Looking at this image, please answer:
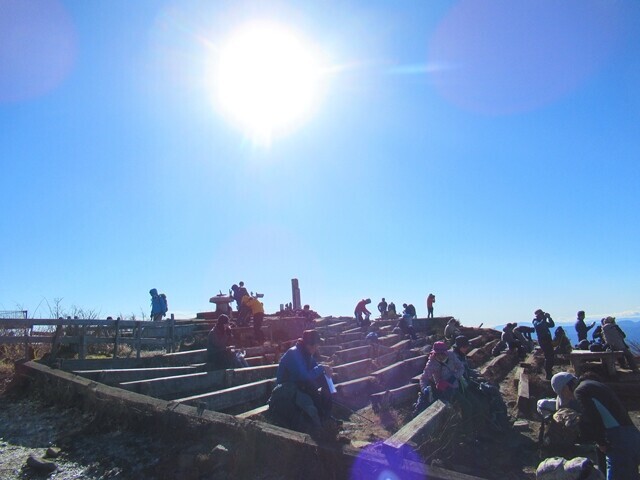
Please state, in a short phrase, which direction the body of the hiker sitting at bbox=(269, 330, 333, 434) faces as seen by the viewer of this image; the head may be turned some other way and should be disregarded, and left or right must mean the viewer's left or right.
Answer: facing to the right of the viewer

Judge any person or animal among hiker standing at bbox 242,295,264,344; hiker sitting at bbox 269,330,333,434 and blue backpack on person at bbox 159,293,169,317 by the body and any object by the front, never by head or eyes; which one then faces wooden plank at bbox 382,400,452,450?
the hiker sitting

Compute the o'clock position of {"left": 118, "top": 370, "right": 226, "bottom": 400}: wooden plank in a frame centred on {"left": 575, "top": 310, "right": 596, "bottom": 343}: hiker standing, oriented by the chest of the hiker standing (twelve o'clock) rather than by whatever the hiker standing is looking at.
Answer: The wooden plank is roughly at 4 o'clock from the hiker standing.

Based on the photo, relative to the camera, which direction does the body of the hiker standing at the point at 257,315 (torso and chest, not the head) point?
to the viewer's left

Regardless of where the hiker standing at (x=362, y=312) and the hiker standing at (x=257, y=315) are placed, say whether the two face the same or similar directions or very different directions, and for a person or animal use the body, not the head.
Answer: very different directions

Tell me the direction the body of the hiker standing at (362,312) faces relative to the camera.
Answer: to the viewer's right

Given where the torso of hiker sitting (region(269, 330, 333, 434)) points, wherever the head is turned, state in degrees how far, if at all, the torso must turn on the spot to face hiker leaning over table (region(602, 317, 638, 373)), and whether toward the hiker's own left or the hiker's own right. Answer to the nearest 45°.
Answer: approximately 45° to the hiker's own left

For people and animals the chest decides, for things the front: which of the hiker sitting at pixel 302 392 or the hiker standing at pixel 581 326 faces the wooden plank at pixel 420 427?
the hiker sitting
